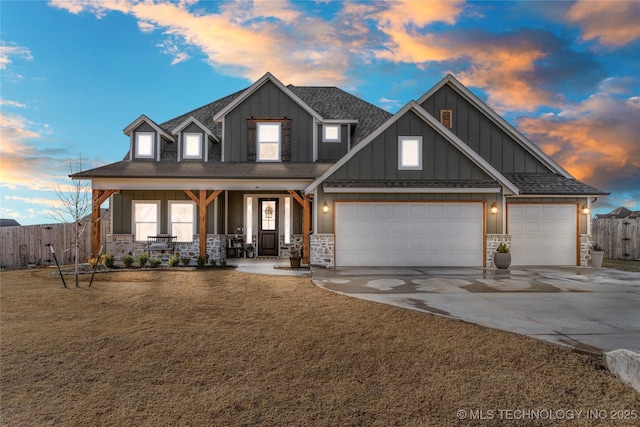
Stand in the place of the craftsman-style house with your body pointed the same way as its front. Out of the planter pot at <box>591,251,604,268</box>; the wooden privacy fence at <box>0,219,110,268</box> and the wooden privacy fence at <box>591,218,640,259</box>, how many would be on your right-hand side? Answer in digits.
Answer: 1

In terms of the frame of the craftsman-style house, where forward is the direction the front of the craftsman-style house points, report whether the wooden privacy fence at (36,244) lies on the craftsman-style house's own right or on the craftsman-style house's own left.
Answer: on the craftsman-style house's own right

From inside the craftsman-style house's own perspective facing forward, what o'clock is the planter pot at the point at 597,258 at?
The planter pot is roughly at 9 o'clock from the craftsman-style house.

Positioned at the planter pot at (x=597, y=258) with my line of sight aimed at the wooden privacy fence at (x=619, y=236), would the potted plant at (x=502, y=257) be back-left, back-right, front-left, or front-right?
back-left

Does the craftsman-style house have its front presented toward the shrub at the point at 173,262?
no

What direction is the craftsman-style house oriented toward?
toward the camera

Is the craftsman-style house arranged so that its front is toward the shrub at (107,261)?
no

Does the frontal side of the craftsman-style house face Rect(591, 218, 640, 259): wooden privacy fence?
no
